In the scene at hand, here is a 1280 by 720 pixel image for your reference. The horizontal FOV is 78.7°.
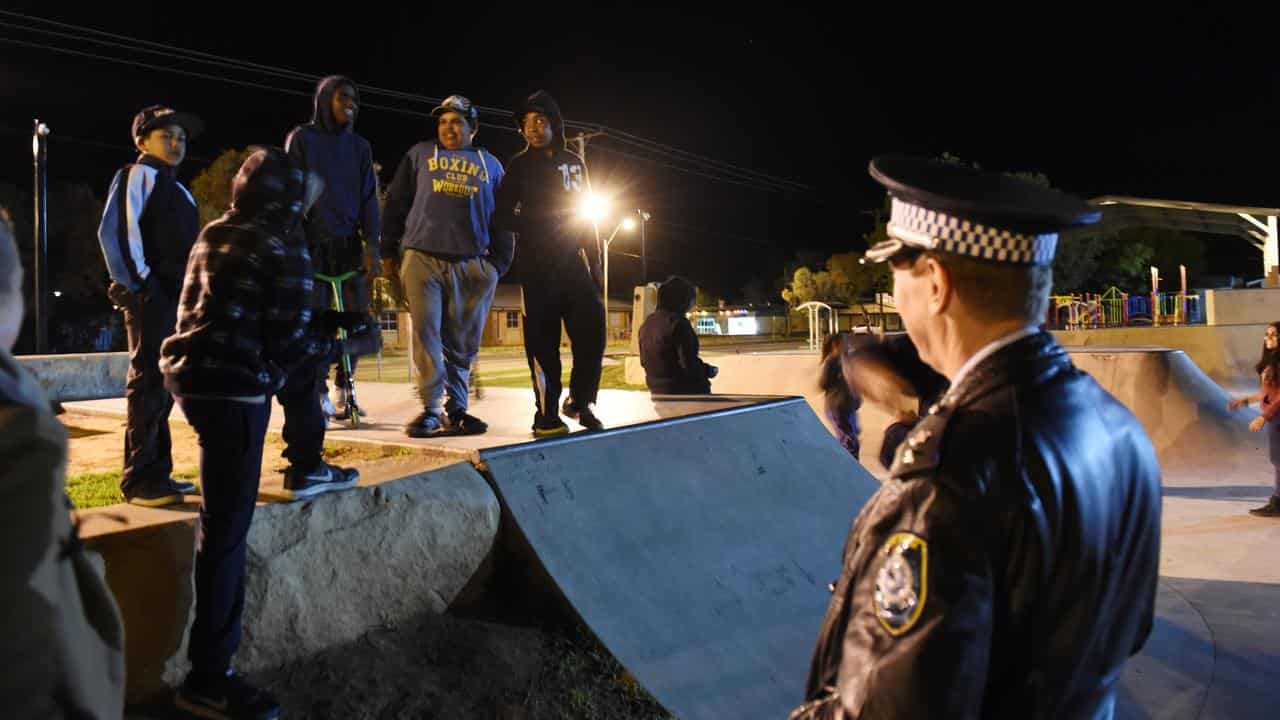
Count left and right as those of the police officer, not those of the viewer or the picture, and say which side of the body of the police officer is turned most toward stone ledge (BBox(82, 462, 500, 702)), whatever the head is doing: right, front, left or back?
front

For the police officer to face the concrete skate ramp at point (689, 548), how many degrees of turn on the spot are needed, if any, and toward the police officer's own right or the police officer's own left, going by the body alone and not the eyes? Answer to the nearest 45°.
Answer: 0° — they already face it

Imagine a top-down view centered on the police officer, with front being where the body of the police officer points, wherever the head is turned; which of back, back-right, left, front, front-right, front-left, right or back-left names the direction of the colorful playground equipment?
front-right

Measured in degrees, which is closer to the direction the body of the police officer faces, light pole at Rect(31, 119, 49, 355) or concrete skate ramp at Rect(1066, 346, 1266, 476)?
the light pole

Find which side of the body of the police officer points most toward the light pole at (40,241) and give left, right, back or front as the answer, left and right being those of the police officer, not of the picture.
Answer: front

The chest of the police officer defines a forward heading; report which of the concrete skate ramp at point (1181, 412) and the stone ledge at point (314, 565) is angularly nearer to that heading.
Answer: the stone ledge

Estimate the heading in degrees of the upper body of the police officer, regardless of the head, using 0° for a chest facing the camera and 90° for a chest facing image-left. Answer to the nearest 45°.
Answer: approximately 135°

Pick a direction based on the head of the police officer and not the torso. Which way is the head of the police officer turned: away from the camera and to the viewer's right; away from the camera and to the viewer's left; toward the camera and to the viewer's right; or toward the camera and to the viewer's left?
away from the camera and to the viewer's left

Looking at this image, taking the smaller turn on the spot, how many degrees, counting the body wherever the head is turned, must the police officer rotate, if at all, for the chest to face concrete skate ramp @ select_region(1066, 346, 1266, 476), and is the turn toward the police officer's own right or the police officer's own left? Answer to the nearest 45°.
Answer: approximately 45° to the police officer's own right

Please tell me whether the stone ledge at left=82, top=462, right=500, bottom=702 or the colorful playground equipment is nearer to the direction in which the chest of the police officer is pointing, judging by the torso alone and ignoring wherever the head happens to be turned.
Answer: the stone ledge

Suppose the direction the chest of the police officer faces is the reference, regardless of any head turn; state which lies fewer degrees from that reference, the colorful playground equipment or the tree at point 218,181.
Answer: the tree
